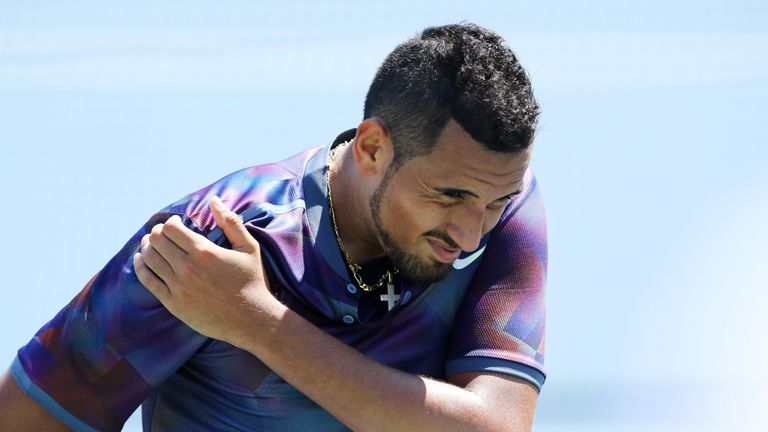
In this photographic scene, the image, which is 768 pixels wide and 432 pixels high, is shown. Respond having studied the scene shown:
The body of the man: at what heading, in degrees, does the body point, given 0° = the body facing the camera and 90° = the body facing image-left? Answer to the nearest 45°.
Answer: approximately 315°
